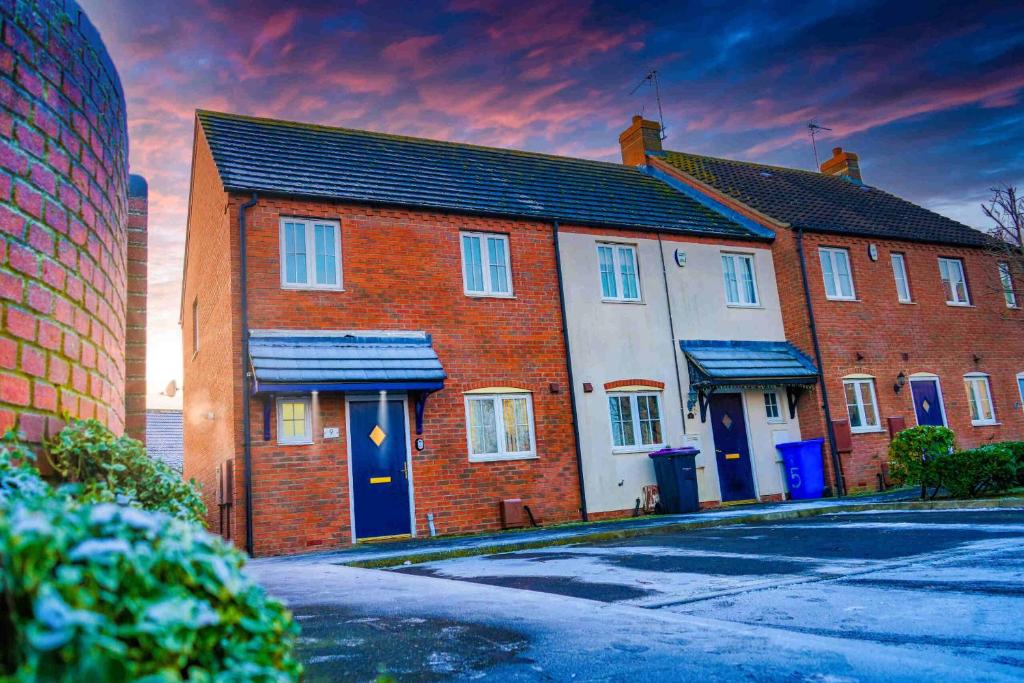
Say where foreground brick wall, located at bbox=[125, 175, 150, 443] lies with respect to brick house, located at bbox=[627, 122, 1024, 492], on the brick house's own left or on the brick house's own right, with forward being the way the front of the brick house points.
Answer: on the brick house's own right

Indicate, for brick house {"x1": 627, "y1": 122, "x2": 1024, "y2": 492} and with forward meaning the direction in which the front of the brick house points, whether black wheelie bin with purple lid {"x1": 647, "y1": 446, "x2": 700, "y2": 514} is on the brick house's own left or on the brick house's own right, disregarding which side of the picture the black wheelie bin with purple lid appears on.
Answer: on the brick house's own right

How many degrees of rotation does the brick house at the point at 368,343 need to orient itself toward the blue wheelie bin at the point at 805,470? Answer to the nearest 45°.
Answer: approximately 45° to its left

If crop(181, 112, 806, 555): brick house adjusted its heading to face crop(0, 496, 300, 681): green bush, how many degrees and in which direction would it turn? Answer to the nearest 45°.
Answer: approximately 45° to its right

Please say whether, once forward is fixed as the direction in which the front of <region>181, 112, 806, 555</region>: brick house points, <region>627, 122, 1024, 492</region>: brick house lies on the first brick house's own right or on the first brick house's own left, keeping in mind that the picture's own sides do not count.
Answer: on the first brick house's own left

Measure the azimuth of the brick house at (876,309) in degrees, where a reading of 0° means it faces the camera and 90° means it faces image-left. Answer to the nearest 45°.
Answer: approximately 315°

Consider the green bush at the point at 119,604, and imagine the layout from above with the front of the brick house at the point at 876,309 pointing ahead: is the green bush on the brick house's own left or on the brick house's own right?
on the brick house's own right

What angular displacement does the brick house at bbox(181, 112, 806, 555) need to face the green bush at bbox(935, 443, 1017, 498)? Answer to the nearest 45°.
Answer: approximately 45° to its left

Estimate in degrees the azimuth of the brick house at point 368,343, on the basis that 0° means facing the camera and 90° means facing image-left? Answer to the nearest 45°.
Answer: approximately 315°
